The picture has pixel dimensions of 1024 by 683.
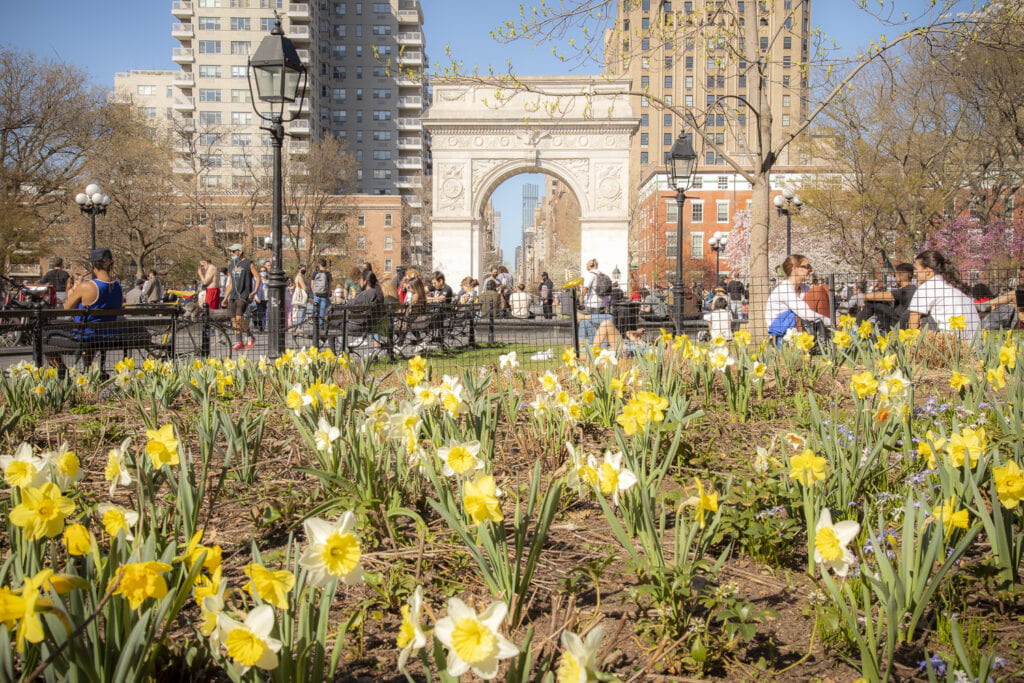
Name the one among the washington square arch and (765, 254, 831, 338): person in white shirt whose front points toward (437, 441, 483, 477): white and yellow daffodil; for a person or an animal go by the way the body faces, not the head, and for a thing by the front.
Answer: the washington square arch

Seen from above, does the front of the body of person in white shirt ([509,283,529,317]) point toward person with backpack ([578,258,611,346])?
no

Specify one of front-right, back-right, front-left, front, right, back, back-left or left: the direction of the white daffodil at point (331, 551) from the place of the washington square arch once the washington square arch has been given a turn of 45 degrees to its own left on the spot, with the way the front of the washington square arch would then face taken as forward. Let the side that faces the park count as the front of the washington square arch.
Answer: front-right

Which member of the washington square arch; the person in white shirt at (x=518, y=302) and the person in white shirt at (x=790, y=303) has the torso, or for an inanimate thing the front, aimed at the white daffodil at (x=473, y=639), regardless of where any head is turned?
the washington square arch

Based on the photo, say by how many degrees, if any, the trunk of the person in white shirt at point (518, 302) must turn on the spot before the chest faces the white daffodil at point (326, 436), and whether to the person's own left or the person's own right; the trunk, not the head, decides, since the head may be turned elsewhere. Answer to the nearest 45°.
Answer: approximately 180°

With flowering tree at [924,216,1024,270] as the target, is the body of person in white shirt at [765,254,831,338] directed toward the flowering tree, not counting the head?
no

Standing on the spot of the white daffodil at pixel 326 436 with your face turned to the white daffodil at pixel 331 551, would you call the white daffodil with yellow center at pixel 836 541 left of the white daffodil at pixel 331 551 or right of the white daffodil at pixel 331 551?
left

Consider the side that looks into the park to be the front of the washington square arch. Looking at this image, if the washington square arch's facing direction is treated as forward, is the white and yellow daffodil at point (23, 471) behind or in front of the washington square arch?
in front

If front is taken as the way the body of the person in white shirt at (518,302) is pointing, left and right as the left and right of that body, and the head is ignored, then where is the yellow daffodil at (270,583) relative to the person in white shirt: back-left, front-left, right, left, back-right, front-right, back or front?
back

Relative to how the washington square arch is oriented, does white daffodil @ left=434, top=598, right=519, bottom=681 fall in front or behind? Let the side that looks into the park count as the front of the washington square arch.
in front

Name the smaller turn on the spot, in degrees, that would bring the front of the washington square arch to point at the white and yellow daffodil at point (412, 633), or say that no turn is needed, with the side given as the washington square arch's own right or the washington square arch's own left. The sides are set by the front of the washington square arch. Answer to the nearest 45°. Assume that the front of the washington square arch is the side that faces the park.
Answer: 0° — it already faces it

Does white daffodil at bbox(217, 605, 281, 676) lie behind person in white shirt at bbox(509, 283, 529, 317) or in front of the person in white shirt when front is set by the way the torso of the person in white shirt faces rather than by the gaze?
behind

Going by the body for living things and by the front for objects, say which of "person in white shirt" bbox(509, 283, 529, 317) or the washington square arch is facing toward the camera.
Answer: the washington square arch

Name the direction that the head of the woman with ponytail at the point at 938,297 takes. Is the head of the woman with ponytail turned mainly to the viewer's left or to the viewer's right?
to the viewer's left
